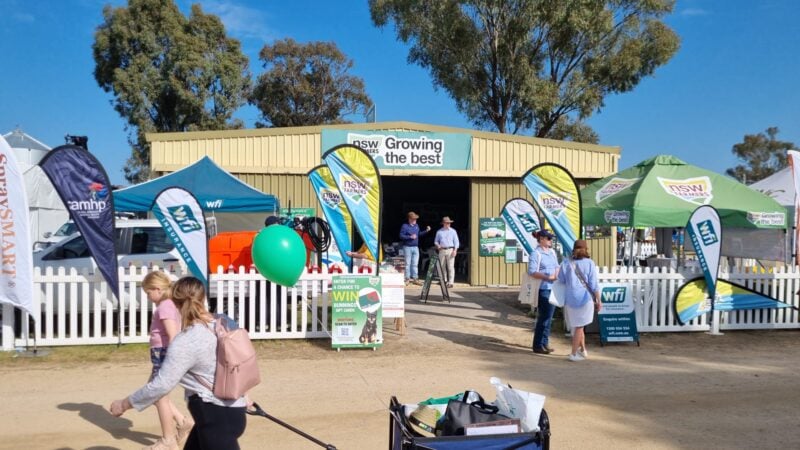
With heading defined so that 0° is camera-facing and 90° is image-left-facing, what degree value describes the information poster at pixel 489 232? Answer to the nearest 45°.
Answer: approximately 0°

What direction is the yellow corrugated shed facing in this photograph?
toward the camera

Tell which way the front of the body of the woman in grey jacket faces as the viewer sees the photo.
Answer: to the viewer's left

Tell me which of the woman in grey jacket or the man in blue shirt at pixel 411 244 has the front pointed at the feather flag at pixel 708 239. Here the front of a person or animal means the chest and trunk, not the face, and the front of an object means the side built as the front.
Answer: the man in blue shirt

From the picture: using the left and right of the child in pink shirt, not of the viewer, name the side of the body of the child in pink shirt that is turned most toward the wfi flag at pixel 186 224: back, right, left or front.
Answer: right

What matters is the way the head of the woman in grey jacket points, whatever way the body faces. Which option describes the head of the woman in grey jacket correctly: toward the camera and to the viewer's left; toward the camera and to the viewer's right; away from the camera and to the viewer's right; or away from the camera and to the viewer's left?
away from the camera and to the viewer's left

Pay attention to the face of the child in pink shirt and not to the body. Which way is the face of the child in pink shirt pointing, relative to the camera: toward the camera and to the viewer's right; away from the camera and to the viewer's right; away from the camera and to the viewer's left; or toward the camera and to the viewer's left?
toward the camera and to the viewer's left

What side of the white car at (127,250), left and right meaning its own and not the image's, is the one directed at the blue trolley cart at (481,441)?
left

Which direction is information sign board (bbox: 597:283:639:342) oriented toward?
toward the camera

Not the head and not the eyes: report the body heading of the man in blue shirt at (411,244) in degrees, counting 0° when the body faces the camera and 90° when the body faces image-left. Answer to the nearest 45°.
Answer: approximately 315°

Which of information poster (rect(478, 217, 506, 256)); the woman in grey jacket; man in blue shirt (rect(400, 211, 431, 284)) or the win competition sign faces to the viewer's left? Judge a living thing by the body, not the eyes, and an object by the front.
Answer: the woman in grey jacket

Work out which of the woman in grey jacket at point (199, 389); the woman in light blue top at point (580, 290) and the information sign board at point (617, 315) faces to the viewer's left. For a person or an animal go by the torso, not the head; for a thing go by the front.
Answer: the woman in grey jacket
